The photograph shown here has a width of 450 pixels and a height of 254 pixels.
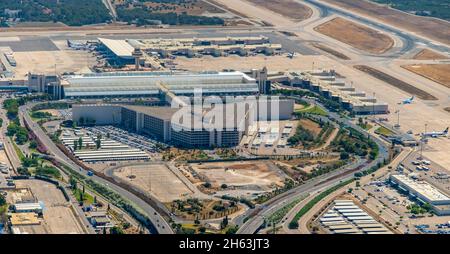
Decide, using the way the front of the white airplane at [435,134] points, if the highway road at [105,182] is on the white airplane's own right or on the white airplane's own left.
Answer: on the white airplane's own left

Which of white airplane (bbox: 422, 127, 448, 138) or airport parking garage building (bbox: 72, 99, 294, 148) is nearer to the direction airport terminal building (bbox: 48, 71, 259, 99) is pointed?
the airport parking garage building

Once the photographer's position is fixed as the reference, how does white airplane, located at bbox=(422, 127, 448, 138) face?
facing to the left of the viewer

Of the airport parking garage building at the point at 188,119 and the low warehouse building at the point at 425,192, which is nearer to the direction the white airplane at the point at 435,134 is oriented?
the airport parking garage building

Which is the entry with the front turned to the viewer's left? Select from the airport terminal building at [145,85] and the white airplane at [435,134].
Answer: the white airplane

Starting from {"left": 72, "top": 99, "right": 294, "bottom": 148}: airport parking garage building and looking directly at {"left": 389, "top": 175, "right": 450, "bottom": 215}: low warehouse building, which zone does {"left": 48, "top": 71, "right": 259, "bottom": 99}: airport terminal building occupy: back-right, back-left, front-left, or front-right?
back-left

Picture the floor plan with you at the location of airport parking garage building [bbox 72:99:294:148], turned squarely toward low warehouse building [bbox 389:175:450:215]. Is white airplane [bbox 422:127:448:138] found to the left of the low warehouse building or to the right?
left

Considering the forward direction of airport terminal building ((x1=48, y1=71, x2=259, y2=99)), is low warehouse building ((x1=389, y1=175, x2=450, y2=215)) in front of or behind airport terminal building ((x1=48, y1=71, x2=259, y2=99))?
in front

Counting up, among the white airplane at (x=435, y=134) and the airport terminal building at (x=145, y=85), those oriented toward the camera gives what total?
1

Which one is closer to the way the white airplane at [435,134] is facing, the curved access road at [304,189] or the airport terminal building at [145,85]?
the airport terminal building

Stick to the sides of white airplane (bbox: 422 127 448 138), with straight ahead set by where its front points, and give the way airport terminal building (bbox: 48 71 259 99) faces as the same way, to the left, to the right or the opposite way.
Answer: to the left

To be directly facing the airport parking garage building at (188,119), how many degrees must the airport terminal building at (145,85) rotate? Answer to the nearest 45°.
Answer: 0° — it already faces it

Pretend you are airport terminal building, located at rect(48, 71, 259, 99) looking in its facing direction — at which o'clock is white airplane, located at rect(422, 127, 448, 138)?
The white airplane is roughly at 10 o'clock from the airport terminal building.

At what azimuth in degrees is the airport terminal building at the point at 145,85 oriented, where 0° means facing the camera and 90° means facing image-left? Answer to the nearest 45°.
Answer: approximately 0°
